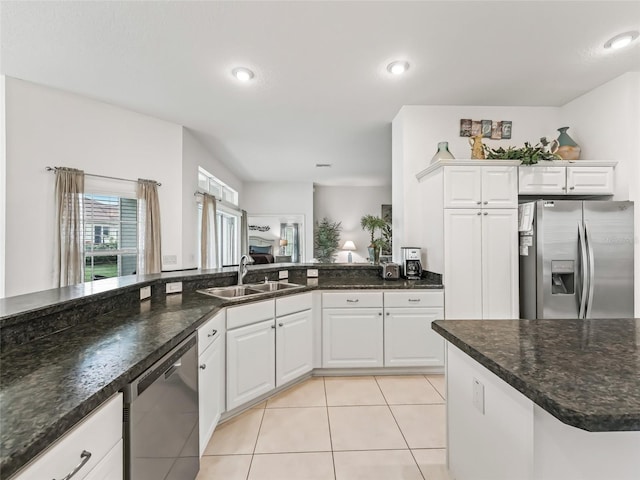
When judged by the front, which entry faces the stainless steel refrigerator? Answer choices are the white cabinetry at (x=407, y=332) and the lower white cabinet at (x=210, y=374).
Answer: the lower white cabinet

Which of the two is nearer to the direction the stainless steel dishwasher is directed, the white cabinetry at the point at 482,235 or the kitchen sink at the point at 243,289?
the white cabinetry

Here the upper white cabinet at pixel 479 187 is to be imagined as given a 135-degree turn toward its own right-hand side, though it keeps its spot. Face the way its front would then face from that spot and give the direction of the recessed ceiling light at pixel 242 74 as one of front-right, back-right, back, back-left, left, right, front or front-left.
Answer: left

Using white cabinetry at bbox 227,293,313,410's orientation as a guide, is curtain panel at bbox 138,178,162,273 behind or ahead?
behind

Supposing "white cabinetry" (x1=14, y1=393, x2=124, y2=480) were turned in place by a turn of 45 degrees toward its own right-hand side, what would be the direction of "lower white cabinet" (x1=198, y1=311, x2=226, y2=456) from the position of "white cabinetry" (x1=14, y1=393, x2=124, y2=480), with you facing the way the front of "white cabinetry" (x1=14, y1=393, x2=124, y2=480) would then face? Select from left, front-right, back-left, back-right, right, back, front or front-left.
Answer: back-left

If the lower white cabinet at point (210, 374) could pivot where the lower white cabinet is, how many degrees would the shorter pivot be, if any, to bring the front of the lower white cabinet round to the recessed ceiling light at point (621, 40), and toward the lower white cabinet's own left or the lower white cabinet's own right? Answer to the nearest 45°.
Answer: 0° — it already faces it

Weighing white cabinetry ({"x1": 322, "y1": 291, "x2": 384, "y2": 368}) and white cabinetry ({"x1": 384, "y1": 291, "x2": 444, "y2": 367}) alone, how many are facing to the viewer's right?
0

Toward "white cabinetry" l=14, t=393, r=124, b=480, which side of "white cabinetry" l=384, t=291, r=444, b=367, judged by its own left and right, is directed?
front

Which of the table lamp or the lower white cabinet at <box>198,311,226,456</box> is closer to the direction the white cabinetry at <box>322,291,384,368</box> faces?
the lower white cabinet

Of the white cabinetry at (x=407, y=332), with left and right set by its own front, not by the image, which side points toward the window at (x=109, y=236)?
right

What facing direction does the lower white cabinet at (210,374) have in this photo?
to the viewer's right
